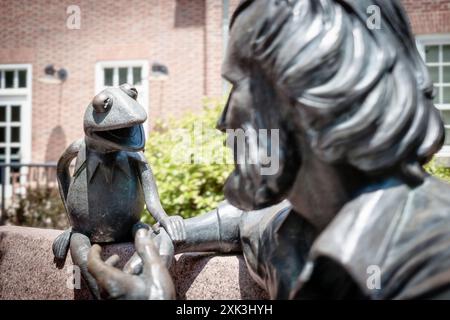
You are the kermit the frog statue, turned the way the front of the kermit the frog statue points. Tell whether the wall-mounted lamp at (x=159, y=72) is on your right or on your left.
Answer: on your left

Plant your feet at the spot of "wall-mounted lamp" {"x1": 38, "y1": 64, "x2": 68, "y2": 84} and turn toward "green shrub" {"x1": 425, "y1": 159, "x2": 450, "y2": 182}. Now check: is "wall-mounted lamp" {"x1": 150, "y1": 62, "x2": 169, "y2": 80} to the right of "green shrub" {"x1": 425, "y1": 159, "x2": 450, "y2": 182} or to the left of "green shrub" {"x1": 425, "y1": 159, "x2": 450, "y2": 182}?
left

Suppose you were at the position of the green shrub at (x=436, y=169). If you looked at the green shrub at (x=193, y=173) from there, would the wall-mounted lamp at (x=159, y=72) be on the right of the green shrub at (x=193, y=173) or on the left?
right

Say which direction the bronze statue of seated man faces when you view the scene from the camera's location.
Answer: facing to the left of the viewer

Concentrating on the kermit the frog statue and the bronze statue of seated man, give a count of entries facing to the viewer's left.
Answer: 1

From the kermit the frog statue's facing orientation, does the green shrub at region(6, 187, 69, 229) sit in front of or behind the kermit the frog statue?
behind

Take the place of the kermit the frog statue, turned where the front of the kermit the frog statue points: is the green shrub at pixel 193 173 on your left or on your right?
on your left

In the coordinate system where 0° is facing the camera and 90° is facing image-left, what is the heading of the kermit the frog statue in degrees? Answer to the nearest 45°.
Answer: approximately 315°

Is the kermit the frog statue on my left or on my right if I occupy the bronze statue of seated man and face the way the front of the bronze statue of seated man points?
on my right
